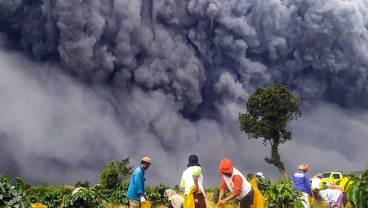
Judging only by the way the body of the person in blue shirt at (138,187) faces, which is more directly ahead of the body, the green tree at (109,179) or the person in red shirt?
the person in red shirt

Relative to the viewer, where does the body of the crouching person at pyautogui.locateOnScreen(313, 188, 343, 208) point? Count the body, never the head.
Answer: to the viewer's left

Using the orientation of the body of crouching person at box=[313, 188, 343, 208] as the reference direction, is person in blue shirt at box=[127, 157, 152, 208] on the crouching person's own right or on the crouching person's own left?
on the crouching person's own left

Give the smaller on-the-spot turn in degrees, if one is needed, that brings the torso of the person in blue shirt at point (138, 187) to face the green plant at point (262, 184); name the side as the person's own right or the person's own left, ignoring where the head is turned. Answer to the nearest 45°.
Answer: approximately 45° to the person's own left

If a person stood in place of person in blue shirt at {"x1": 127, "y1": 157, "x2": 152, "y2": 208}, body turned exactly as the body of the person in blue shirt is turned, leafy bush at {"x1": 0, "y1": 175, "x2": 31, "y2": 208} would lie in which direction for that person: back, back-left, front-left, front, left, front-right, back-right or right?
back-right

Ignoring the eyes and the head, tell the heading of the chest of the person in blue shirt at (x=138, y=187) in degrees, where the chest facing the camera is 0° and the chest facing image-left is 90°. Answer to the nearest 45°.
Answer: approximately 270°

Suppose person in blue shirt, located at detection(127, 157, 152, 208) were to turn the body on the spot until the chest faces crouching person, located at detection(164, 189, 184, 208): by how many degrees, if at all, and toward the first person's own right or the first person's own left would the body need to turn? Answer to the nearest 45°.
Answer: approximately 45° to the first person's own left

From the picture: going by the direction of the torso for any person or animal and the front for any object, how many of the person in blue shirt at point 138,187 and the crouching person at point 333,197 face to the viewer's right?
1
